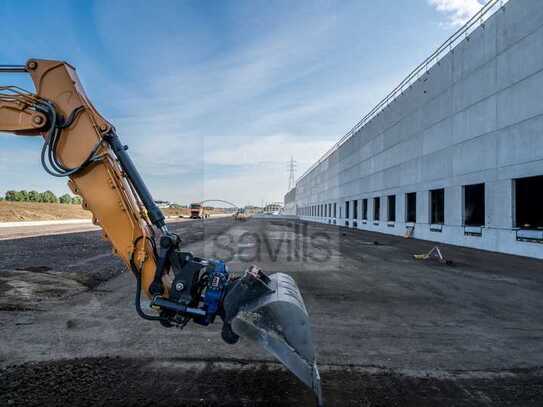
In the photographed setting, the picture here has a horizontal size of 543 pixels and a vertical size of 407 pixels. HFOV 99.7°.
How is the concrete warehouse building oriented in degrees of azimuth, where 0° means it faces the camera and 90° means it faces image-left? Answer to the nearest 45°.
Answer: approximately 45°
